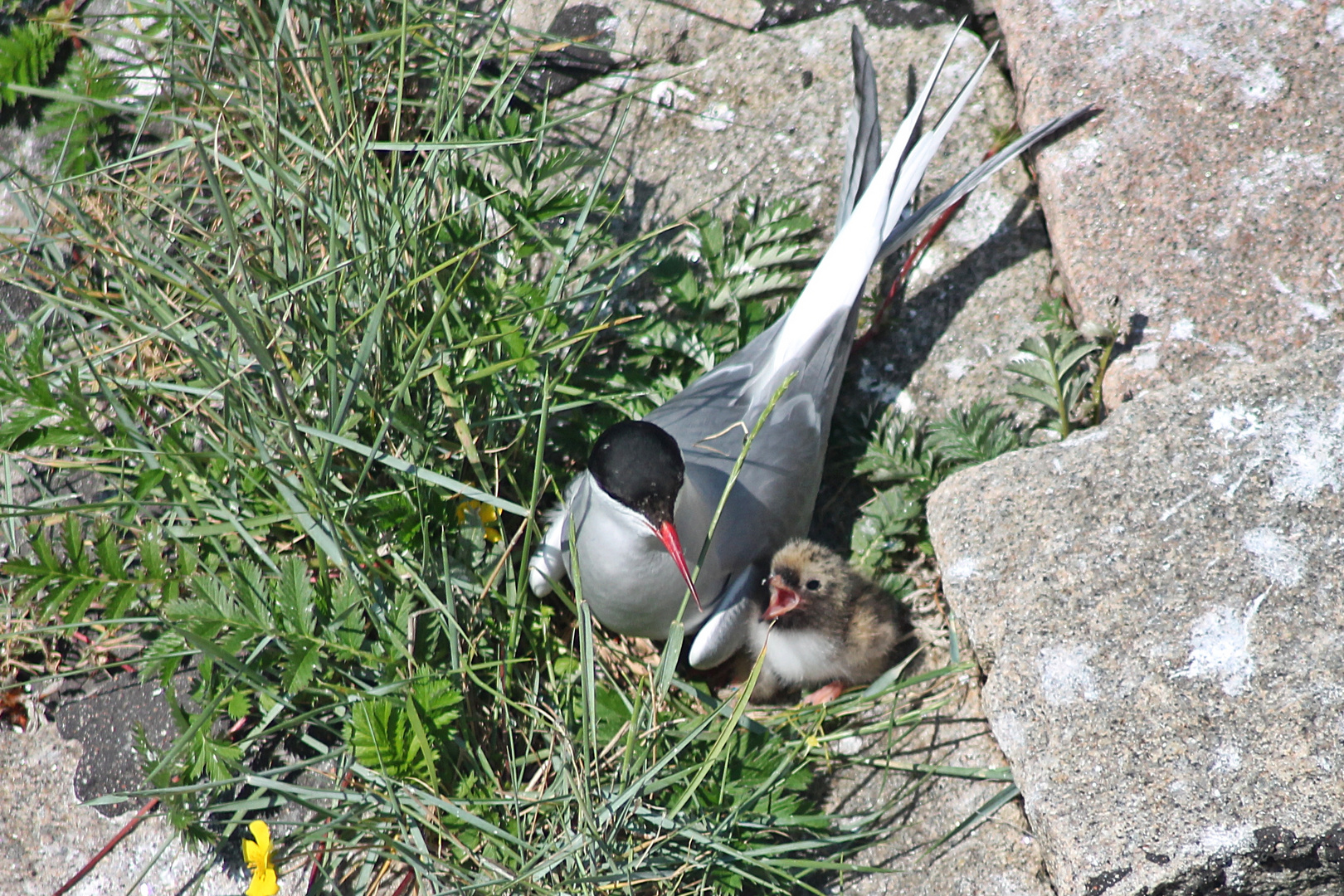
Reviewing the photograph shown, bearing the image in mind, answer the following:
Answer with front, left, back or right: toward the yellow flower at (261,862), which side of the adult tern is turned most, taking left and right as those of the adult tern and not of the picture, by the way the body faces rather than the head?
front

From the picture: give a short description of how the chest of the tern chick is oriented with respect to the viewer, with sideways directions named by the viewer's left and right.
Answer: facing the viewer and to the left of the viewer

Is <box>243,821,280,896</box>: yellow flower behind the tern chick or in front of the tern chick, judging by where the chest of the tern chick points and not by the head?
in front
